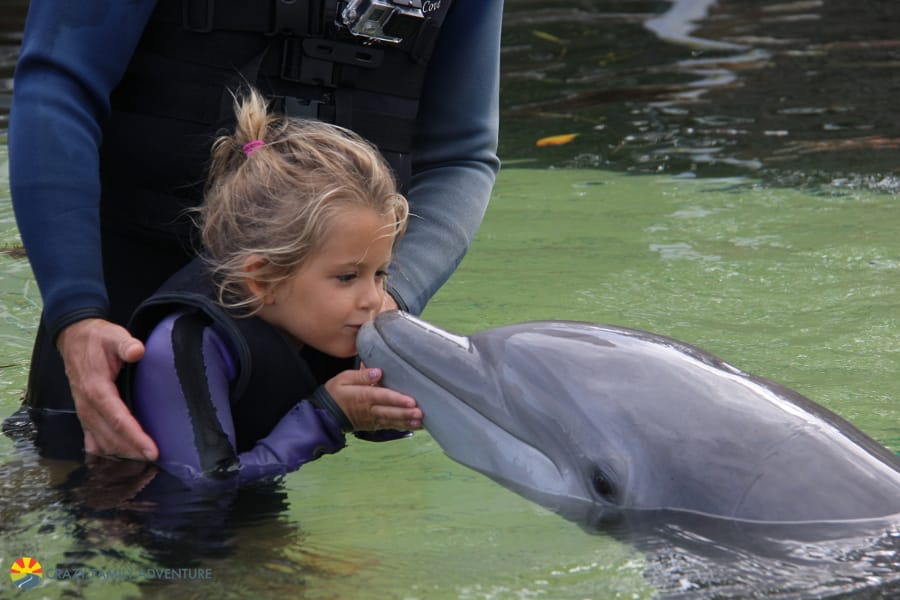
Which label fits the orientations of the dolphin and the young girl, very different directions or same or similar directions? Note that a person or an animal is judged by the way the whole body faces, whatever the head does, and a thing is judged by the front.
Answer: very different directions

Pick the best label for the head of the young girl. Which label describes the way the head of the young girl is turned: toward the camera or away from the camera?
toward the camera

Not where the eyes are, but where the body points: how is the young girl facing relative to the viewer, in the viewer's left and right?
facing the viewer and to the right of the viewer

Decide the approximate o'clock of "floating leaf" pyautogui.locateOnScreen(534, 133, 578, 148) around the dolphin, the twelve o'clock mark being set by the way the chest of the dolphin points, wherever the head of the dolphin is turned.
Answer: The floating leaf is roughly at 3 o'clock from the dolphin.

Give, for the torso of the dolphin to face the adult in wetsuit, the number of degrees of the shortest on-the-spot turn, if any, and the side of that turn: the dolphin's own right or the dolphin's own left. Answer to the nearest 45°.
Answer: approximately 45° to the dolphin's own right

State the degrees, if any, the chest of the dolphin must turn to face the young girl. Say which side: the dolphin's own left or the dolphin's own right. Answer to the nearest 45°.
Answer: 0° — it already faces them

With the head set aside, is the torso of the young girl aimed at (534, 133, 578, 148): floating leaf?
no

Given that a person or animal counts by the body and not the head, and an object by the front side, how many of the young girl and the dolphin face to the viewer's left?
1

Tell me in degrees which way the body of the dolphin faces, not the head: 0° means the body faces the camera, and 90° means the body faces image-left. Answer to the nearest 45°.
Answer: approximately 90°

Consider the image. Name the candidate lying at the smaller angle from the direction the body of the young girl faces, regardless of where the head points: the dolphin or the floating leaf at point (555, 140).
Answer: the dolphin

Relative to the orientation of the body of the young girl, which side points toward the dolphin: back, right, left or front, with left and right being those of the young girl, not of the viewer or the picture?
front
